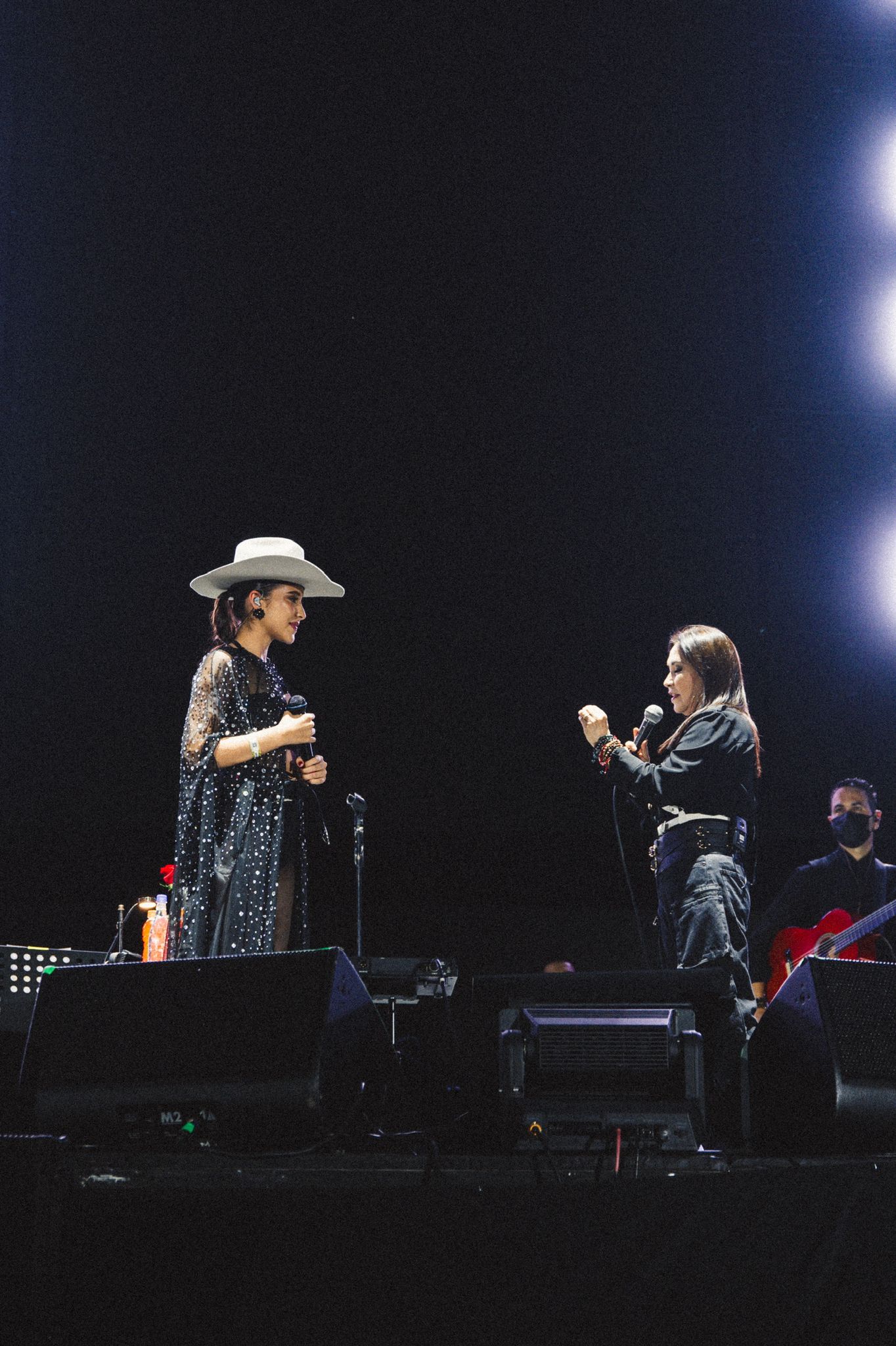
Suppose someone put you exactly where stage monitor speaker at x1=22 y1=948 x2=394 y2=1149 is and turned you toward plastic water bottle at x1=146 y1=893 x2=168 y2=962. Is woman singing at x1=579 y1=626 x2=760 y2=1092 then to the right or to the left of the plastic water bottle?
right

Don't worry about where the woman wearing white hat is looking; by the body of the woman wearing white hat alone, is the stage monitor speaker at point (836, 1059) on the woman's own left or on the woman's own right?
on the woman's own right

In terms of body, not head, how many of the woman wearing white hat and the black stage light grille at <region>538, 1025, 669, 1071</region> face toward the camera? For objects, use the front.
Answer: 1

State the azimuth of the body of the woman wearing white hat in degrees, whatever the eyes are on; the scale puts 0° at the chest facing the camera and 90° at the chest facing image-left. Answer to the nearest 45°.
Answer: approximately 270°

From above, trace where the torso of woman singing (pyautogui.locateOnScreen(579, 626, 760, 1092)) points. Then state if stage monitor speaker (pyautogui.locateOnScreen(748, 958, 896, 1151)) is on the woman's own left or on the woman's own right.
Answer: on the woman's own left

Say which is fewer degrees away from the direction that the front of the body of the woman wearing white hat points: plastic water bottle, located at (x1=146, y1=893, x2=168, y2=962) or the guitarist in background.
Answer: the guitarist in background

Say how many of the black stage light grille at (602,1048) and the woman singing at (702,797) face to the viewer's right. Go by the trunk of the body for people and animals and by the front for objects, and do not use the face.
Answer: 0

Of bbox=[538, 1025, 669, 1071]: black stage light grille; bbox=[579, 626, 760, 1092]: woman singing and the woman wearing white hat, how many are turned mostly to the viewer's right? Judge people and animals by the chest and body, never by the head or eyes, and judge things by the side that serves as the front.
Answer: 1

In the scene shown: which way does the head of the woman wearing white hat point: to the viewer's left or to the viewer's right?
to the viewer's right

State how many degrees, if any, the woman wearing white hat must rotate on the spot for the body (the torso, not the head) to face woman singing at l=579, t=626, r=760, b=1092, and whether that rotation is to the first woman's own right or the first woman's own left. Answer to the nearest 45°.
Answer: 0° — they already face them

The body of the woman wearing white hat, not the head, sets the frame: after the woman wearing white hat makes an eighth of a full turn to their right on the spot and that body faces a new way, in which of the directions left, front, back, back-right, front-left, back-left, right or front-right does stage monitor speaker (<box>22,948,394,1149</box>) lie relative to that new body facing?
front-right

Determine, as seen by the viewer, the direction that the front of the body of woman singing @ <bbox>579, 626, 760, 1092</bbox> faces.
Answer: to the viewer's left

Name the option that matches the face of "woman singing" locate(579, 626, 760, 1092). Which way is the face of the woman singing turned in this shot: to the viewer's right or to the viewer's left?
to the viewer's left

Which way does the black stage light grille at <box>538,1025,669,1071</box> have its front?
toward the camera

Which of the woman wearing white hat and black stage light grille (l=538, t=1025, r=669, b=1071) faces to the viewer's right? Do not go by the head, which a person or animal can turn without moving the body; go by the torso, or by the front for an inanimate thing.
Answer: the woman wearing white hat
